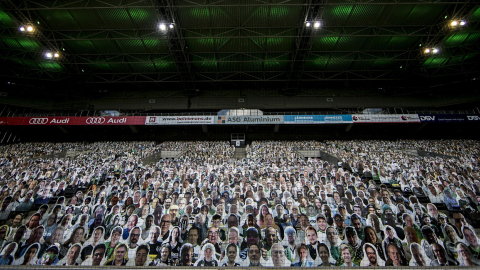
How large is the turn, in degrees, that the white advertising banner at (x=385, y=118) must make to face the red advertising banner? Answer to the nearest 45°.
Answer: approximately 45° to its right

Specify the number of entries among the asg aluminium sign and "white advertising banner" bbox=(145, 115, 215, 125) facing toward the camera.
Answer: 2

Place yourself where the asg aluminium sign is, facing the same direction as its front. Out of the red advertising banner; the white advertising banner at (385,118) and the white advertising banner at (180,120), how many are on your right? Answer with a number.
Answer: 2

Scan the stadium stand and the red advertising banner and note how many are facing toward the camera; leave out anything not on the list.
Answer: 2

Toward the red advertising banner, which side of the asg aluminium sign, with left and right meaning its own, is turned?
right

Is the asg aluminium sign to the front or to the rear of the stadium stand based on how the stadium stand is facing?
to the rear

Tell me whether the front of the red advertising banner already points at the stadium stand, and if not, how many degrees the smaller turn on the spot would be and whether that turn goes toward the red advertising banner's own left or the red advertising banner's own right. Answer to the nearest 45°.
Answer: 0° — it already faces it

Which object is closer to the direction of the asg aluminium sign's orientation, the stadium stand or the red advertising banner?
the stadium stand

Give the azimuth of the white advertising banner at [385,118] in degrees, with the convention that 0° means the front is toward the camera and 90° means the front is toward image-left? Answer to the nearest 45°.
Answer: approximately 0°

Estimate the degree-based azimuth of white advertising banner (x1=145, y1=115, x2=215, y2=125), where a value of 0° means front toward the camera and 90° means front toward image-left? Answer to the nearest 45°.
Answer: approximately 0°
